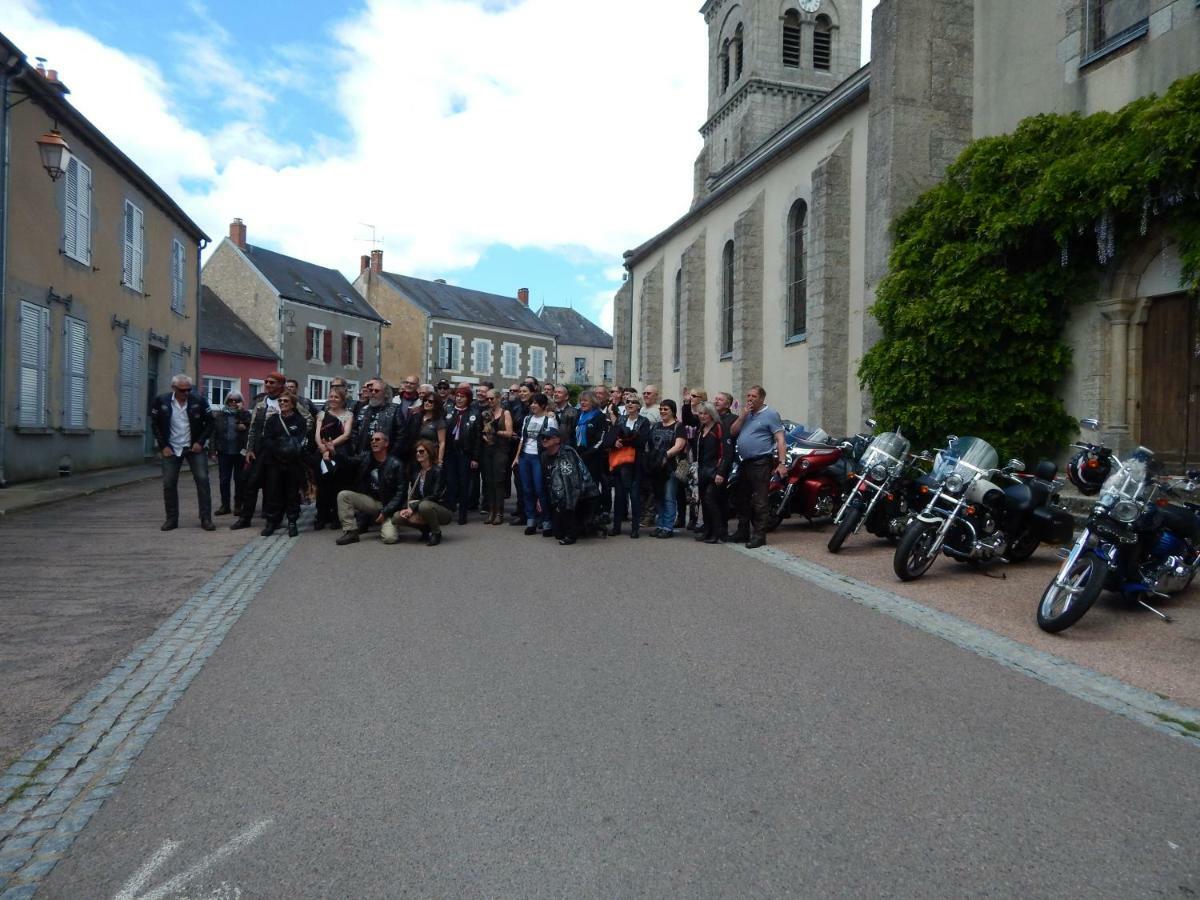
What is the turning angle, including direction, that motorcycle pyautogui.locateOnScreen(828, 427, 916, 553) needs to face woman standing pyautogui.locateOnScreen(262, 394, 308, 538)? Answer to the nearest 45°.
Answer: approximately 45° to its right

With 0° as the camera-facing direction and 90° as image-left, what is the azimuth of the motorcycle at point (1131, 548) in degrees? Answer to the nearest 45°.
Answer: approximately 45°

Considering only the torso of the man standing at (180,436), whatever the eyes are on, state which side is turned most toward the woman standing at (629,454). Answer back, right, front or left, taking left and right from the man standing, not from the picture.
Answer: left

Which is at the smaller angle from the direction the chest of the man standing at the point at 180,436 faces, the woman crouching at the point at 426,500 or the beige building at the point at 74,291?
the woman crouching

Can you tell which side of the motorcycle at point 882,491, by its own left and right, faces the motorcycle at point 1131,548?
left
